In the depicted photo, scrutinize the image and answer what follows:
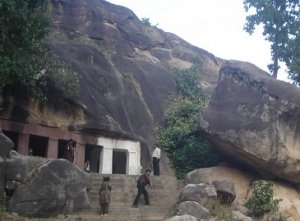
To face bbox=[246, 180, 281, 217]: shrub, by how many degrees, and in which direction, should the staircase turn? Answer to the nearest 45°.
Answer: approximately 90° to its left

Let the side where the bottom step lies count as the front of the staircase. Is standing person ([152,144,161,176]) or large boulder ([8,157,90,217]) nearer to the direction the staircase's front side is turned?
the large boulder

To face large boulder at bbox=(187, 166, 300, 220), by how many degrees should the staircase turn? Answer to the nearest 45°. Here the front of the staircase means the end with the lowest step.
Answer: approximately 135° to its left

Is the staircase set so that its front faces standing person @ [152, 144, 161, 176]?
no

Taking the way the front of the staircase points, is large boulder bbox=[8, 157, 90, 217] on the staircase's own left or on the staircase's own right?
on the staircase's own right

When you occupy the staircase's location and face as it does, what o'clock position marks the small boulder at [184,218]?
The small boulder is roughly at 11 o'clock from the staircase.

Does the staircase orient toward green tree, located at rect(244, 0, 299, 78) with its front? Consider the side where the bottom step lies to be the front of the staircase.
no

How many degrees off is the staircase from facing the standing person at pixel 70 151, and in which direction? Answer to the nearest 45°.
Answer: approximately 135° to its right

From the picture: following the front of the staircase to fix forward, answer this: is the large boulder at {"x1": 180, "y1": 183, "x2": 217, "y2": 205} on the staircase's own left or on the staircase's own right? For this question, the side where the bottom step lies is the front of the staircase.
on the staircase's own left

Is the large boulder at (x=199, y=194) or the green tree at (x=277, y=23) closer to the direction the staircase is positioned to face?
the large boulder

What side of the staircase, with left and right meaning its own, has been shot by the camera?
front

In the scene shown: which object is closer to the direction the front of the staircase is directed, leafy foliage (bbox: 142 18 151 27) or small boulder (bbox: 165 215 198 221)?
the small boulder

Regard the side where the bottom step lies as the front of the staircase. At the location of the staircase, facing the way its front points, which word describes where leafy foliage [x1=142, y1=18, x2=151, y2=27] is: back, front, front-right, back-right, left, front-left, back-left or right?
back

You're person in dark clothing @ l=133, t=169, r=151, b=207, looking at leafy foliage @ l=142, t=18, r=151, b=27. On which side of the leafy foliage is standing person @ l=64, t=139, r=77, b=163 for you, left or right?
left

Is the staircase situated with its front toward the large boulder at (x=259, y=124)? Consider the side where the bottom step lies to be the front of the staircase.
no

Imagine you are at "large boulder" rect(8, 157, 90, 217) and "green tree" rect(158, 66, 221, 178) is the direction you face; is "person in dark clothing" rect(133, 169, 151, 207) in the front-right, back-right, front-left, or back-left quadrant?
front-right
